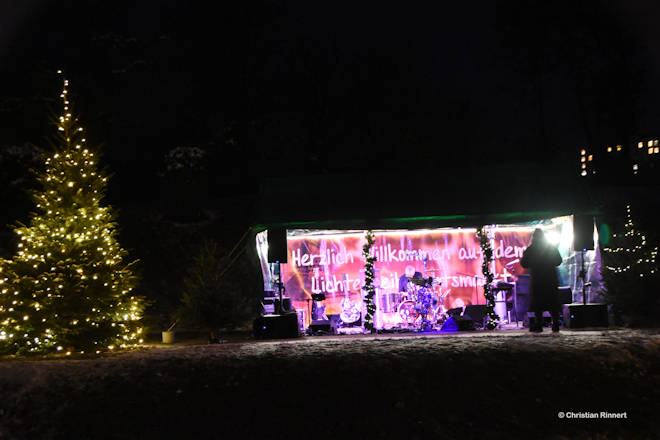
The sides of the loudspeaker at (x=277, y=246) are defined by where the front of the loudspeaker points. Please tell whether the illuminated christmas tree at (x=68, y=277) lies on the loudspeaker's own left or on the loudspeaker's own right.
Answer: on the loudspeaker's own right

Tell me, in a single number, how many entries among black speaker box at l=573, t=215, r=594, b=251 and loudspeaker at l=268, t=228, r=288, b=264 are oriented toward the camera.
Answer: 2

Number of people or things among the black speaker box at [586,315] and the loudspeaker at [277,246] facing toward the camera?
2

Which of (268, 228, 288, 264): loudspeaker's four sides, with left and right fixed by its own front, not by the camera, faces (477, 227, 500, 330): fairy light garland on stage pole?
left

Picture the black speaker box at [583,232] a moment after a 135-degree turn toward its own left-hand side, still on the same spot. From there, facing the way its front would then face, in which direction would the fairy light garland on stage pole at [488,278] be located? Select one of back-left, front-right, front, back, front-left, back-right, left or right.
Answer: back-left

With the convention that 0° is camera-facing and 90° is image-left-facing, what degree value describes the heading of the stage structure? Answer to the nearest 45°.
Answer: approximately 0°
